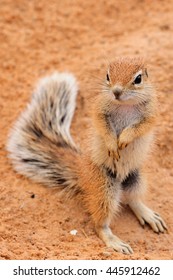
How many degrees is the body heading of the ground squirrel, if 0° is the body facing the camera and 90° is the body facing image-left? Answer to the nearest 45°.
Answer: approximately 315°
